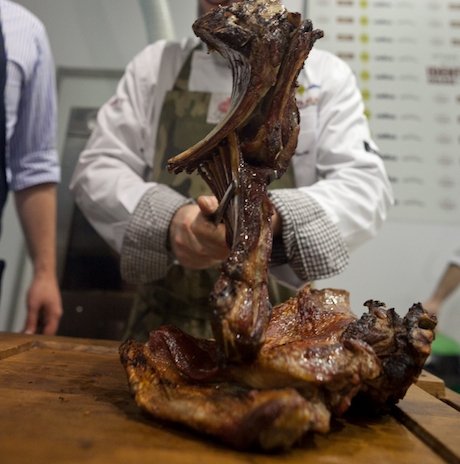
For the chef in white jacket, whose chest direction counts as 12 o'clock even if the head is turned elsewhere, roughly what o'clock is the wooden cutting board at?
The wooden cutting board is roughly at 12 o'clock from the chef in white jacket.
